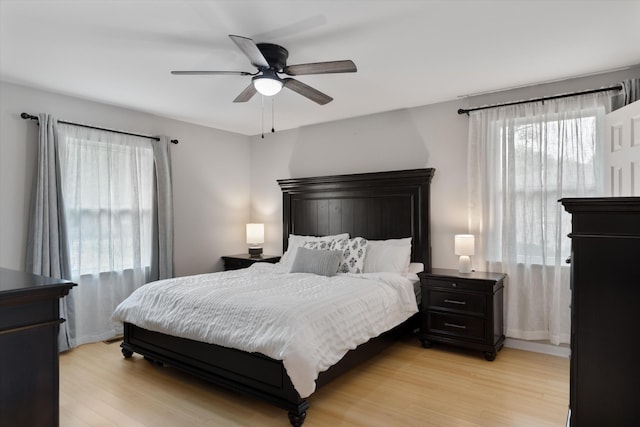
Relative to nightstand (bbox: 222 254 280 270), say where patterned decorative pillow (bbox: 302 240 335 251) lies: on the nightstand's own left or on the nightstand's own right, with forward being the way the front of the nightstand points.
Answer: on the nightstand's own left

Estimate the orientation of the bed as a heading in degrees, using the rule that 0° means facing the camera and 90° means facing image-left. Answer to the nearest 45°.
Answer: approximately 45°

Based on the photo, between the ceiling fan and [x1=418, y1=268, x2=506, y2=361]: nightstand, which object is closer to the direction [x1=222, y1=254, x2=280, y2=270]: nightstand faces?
the ceiling fan

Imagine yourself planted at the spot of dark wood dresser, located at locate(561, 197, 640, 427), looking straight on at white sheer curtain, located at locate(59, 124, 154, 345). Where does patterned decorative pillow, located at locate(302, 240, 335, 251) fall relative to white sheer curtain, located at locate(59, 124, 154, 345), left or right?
right

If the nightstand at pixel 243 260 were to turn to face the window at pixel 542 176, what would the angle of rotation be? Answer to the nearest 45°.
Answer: approximately 90° to its left

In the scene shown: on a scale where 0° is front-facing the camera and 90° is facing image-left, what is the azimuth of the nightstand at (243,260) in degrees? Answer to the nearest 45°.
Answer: approximately 45°

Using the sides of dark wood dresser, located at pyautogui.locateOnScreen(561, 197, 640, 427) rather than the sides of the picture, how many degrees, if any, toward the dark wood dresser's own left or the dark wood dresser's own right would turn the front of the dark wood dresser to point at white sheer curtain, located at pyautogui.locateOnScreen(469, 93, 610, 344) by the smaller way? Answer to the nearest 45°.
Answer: approximately 90° to the dark wood dresser's own right

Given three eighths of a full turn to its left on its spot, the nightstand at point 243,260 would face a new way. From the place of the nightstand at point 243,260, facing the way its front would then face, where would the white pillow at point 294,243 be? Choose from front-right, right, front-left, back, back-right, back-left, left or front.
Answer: front-right

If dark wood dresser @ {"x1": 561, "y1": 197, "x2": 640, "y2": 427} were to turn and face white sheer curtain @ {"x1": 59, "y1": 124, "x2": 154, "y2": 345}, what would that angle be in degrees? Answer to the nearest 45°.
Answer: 0° — it already faces it

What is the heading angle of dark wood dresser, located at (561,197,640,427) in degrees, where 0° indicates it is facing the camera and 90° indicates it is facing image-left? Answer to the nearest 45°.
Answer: approximately 90°

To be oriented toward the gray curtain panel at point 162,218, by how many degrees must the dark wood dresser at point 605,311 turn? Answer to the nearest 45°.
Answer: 0° — it already faces it
